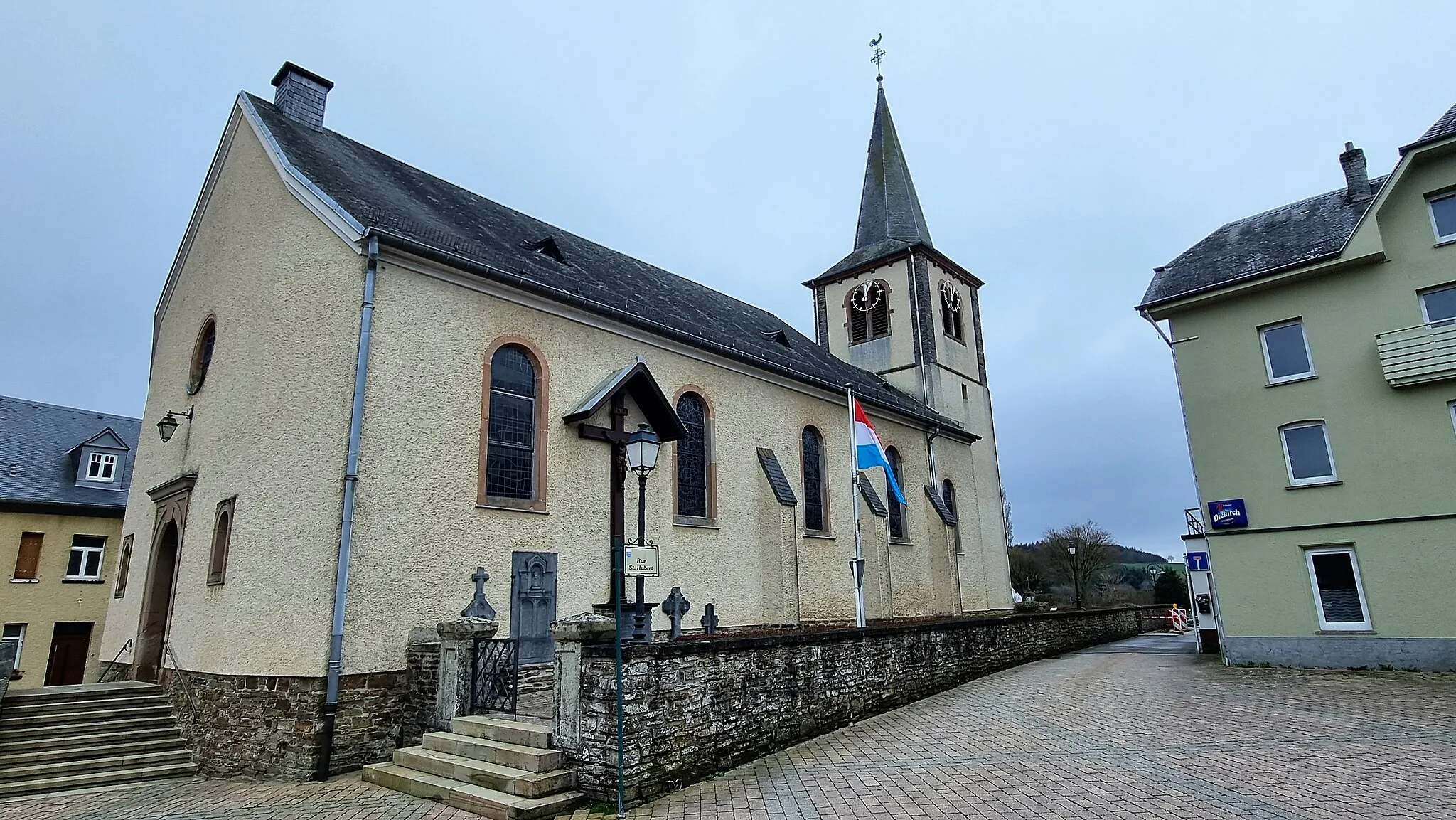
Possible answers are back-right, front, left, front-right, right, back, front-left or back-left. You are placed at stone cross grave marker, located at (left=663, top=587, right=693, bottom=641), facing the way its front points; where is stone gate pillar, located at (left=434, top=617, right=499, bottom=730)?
front-right

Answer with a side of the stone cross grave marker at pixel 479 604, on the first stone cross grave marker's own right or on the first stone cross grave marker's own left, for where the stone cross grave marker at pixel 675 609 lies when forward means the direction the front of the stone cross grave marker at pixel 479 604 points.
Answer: on the first stone cross grave marker's own left

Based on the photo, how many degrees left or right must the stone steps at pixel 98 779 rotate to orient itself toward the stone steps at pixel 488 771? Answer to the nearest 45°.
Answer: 0° — it already faces it

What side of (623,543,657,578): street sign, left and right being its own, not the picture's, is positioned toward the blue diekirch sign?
left

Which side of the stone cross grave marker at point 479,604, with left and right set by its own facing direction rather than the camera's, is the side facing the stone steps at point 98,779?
right

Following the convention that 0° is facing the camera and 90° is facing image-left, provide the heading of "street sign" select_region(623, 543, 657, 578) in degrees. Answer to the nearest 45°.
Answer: approximately 0°

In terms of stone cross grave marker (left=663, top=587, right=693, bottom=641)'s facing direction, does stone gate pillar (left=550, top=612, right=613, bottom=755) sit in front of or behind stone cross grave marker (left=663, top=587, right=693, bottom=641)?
in front

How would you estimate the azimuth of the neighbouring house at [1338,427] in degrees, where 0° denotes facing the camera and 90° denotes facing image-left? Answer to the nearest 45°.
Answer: approximately 45°

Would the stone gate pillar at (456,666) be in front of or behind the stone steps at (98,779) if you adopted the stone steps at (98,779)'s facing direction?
in front

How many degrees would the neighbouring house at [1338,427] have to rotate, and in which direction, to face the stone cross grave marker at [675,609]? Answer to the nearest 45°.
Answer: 0° — it already faces it

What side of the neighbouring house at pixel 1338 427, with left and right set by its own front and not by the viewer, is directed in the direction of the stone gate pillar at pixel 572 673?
front

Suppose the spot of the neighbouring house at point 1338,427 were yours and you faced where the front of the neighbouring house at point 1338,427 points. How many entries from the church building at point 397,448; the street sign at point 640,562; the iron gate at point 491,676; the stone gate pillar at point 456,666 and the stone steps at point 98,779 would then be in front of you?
5
